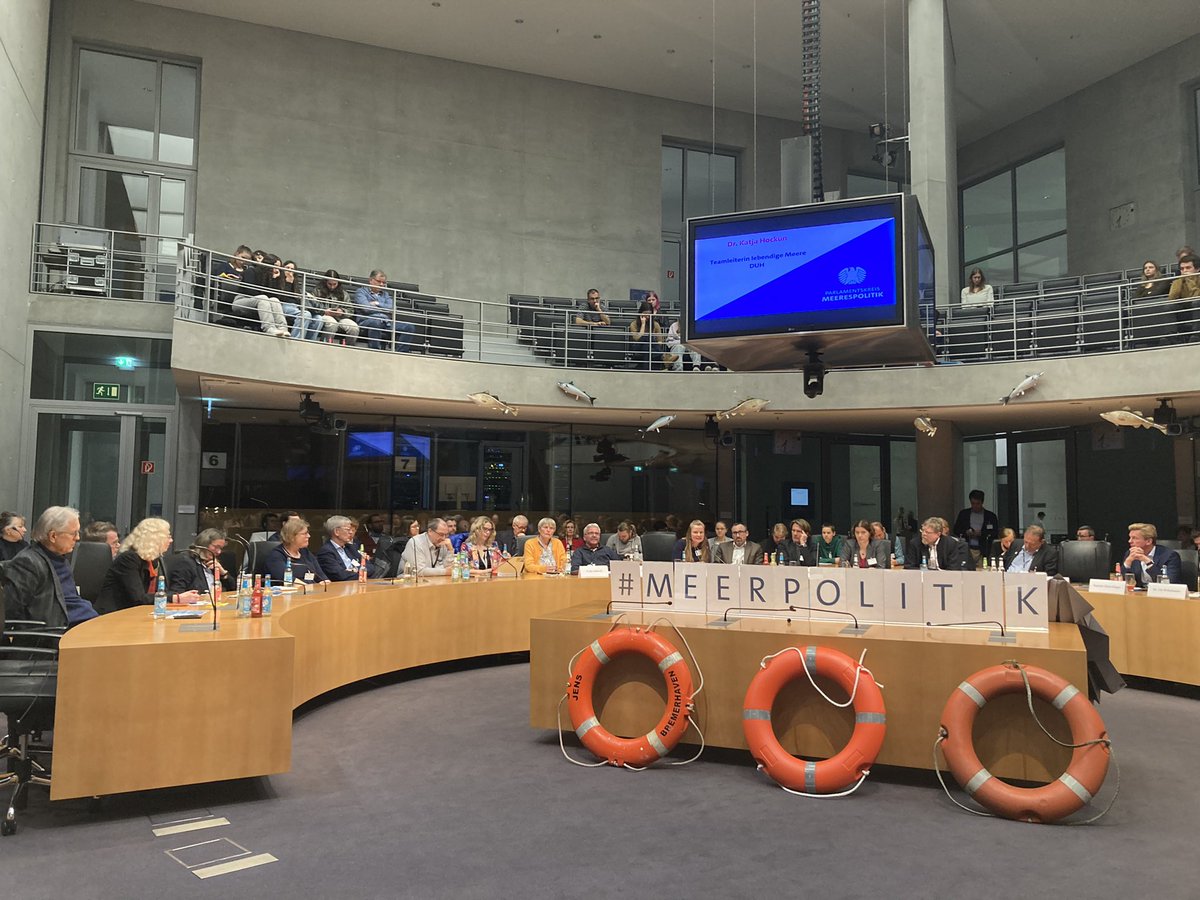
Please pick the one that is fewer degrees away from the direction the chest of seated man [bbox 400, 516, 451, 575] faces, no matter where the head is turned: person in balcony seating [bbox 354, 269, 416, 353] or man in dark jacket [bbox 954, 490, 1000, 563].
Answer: the man in dark jacket

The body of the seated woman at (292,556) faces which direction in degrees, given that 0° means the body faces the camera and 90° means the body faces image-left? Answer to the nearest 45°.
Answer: approximately 315°

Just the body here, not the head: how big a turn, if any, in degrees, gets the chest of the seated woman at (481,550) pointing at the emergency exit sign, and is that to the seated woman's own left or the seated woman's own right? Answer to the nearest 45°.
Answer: approximately 180°

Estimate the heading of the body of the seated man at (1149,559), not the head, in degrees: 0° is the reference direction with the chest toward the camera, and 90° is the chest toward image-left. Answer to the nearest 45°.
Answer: approximately 45°

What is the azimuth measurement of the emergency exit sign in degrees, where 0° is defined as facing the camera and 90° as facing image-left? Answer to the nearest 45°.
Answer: approximately 0°

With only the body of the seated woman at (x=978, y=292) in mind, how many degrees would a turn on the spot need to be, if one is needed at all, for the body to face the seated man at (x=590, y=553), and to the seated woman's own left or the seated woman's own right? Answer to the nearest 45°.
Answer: approximately 45° to the seated woman's own right
